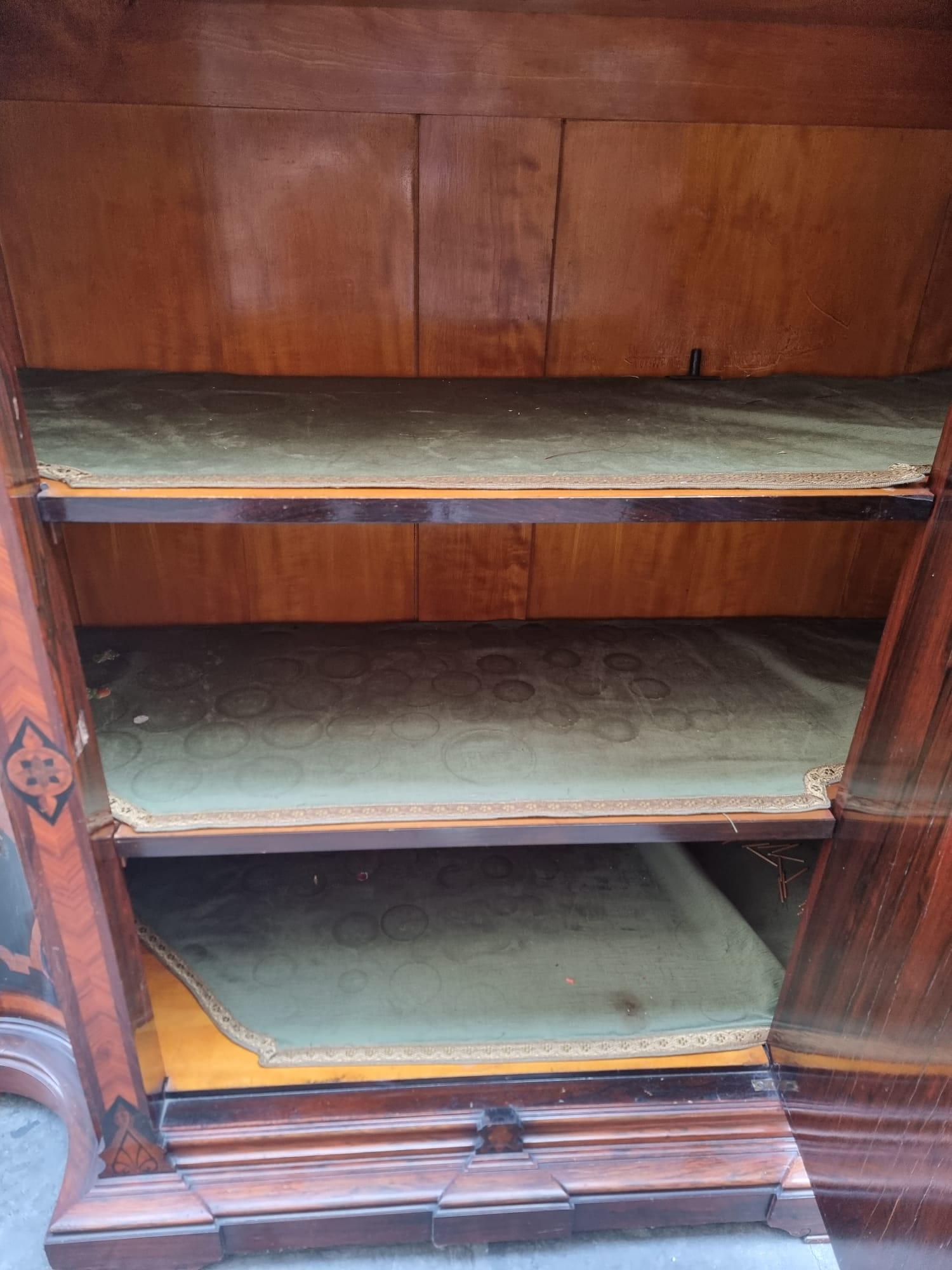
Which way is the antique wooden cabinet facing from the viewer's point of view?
toward the camera
